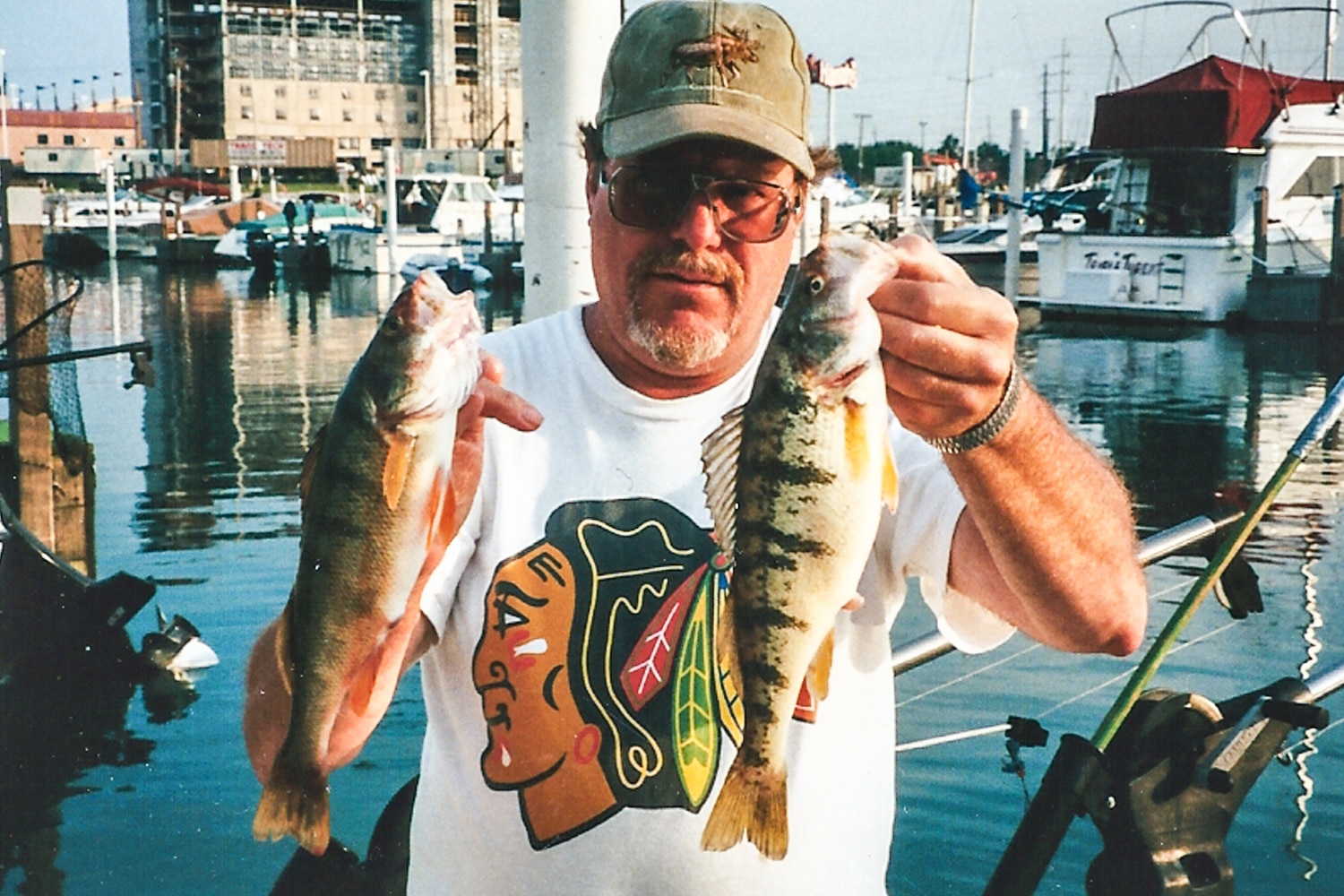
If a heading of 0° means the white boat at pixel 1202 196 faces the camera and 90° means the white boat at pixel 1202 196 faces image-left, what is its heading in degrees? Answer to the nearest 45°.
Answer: approximately 225°

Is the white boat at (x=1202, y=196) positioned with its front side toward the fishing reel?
no

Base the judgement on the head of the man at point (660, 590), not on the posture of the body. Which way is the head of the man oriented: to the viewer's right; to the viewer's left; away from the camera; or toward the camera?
toward the camera

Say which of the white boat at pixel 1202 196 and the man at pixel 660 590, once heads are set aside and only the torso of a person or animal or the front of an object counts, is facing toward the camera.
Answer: the man

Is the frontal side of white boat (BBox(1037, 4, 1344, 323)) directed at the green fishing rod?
no

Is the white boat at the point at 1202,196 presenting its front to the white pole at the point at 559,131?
no

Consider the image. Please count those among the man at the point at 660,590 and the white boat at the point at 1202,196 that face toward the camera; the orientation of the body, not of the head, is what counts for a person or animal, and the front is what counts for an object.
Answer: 1

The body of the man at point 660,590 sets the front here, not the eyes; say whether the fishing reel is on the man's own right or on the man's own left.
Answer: on the man's own left

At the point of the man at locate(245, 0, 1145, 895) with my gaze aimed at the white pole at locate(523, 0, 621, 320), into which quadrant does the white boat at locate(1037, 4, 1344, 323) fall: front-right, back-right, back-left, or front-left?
front-right

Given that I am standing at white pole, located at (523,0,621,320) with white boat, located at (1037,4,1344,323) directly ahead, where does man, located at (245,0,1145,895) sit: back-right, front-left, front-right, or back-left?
back-right

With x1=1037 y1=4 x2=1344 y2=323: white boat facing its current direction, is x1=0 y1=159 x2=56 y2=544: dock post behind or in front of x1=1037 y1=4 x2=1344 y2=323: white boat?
behind

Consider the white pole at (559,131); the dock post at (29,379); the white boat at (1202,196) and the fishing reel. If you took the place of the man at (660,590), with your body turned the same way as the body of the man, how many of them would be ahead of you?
0

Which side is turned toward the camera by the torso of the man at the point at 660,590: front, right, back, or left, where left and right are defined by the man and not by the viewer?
front
